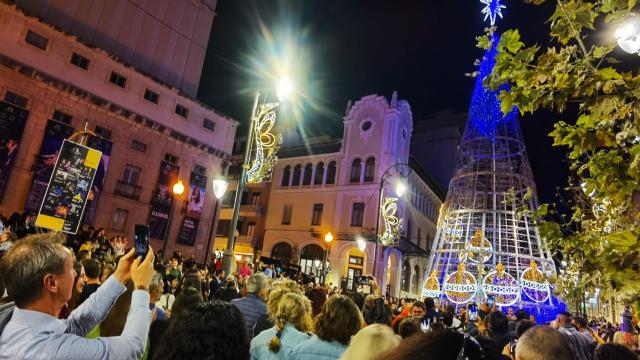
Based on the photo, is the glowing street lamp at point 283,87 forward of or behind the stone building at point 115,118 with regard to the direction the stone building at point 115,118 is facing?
forward

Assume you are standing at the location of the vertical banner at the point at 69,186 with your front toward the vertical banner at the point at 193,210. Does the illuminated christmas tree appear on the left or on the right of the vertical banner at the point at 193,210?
right

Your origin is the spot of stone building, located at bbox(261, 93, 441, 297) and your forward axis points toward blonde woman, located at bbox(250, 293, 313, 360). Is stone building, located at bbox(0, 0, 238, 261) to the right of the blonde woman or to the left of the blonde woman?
right

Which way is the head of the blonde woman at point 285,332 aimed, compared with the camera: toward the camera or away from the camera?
away from the camera

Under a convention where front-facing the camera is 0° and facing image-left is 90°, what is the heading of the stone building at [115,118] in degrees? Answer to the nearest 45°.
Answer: approximately 315°

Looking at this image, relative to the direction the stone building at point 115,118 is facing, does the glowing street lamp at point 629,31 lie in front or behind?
in front

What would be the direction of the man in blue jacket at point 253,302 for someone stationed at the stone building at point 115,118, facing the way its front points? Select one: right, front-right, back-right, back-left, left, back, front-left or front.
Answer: front-right

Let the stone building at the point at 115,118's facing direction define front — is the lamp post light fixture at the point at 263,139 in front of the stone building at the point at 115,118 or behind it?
in front

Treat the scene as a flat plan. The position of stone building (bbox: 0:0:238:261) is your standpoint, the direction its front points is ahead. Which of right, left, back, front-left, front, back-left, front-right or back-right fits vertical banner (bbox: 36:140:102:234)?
front-right
